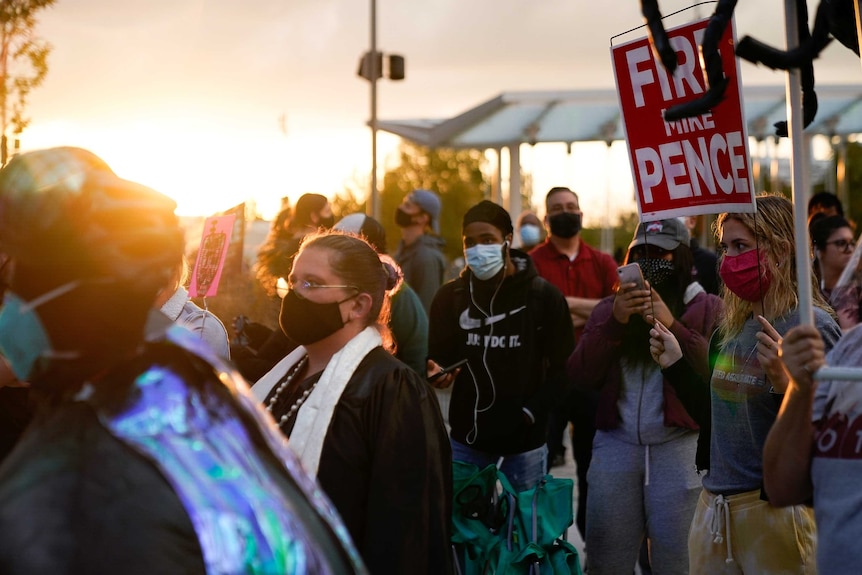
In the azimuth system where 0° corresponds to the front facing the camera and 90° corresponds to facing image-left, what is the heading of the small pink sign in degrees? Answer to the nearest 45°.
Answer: approximately 0°

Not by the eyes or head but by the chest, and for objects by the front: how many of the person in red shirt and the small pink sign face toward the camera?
2

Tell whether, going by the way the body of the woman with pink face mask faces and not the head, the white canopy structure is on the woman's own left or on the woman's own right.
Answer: on the woman's own right

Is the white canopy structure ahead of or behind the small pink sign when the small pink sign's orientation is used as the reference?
behind
